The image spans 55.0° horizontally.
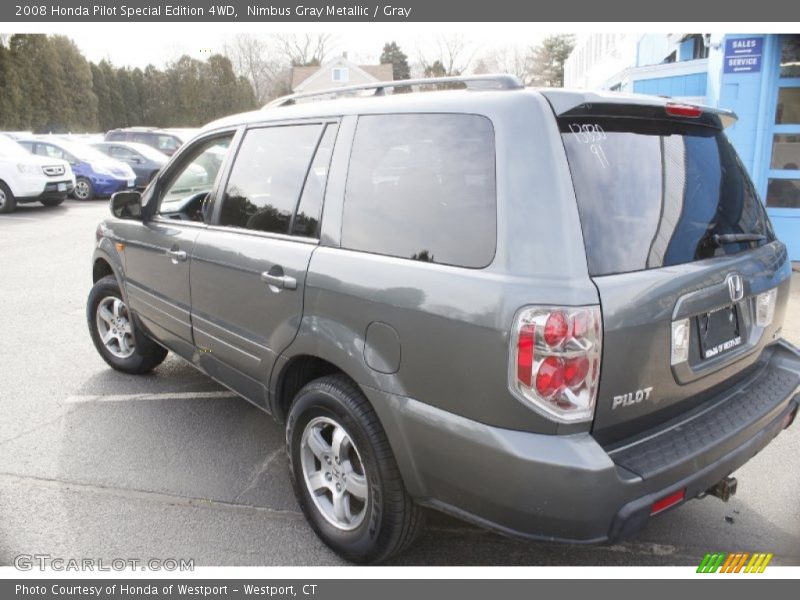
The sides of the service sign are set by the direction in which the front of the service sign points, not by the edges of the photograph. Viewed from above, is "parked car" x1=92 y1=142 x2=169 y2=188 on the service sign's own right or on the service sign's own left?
on the service sign's own right

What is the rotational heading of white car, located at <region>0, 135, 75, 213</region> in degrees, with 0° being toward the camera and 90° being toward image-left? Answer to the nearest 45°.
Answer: approximately 315°

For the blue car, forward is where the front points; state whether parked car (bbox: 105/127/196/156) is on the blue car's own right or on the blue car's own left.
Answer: on the blue car's own left

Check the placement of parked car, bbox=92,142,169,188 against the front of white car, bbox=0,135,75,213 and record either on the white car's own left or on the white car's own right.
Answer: on the white car's own left

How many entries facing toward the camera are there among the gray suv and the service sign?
1

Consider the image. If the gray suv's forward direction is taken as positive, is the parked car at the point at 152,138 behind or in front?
in front

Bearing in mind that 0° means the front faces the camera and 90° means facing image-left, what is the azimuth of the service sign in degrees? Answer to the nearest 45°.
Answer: approximately 0°

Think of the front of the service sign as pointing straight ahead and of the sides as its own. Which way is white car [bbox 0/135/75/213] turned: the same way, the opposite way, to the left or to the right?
to the left

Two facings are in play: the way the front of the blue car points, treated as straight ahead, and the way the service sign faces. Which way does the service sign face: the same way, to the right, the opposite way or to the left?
to the right

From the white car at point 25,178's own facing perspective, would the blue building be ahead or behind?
ahead

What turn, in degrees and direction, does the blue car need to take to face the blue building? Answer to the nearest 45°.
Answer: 0° — it already faces it

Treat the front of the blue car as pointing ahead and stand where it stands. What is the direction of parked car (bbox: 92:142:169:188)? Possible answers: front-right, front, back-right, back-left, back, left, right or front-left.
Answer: left

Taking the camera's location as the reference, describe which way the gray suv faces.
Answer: facing away from the viewer and to the left of the viewer

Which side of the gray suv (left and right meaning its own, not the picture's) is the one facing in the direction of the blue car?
front

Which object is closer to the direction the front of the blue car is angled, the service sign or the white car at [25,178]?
the service sign
